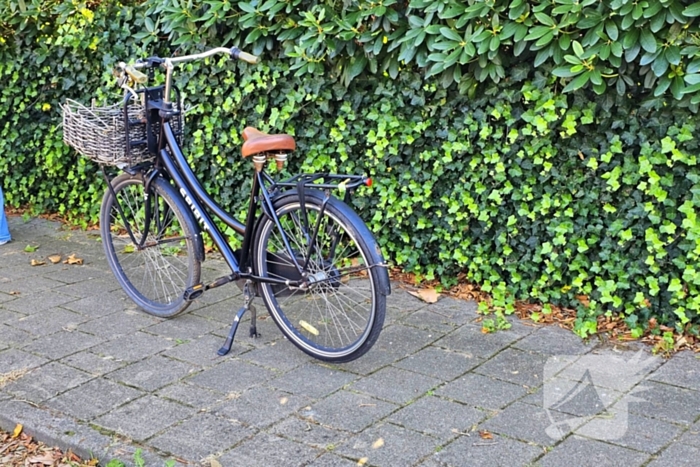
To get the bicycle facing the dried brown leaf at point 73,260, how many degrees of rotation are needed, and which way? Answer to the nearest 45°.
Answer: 0° — it already faces it

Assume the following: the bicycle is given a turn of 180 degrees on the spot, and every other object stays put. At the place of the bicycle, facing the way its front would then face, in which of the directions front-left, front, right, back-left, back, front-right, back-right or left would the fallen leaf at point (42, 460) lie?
right

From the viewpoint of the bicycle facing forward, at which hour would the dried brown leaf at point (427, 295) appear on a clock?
The dried brown leaf is roughly at 4 o'clock from the bicycle.

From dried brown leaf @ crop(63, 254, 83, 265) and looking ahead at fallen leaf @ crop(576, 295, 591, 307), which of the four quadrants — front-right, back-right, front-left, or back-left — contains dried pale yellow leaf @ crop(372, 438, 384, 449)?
front-right

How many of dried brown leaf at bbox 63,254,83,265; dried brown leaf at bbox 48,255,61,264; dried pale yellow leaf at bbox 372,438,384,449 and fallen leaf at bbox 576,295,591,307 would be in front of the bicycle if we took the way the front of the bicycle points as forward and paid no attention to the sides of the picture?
2

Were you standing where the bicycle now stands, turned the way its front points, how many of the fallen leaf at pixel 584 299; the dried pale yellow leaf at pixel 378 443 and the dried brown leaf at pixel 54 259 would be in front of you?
1

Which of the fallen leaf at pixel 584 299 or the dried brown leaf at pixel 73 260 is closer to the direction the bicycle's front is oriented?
the dried brown leaf

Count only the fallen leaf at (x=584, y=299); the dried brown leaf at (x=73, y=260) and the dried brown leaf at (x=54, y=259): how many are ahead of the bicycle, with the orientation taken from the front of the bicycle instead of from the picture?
2

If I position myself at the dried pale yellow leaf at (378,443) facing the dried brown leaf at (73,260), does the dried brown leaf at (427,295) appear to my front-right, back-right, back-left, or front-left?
front-right

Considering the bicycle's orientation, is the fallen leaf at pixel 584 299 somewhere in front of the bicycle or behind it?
behind

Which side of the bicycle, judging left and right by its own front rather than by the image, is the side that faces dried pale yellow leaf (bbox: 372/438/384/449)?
back

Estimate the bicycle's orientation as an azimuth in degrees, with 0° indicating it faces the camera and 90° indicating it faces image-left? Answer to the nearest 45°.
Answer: approximately 135°

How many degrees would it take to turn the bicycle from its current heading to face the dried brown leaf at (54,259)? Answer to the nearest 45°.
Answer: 0° — it already faces it
